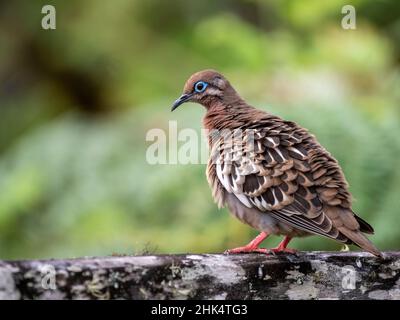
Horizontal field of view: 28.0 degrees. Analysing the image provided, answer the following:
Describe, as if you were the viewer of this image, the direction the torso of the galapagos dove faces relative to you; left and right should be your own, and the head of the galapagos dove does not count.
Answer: facing to the left of the viewer
